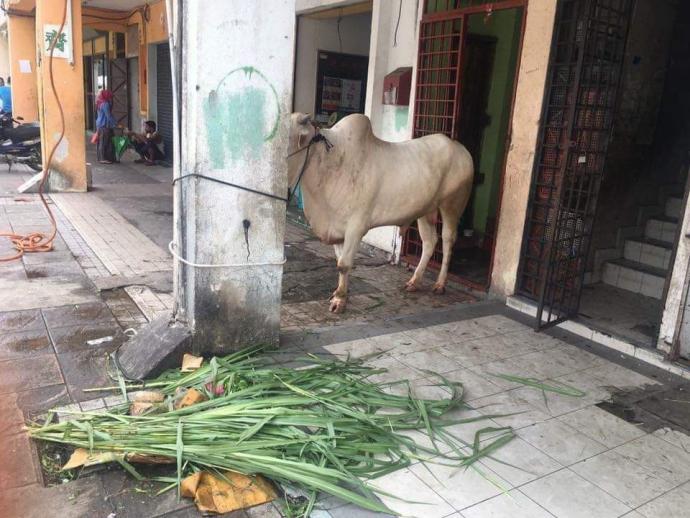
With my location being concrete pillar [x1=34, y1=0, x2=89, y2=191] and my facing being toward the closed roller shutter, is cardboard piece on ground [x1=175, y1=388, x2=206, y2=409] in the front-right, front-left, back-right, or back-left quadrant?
back-right

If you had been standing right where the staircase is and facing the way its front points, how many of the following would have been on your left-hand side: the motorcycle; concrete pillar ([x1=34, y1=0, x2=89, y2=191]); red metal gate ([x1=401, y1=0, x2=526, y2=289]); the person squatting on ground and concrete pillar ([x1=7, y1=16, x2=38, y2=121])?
0

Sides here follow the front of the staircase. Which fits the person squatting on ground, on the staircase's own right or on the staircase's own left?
on the staircase's own right

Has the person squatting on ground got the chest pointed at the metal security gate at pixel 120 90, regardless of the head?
no

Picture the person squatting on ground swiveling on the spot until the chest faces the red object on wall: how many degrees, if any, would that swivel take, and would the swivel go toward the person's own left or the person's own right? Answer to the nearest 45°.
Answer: approximately 45° to the person's own left

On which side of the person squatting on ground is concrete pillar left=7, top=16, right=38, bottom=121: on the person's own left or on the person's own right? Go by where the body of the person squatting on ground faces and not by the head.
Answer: on the person's own right

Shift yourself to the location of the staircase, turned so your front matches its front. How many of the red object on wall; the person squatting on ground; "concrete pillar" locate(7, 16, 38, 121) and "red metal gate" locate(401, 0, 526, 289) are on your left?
0

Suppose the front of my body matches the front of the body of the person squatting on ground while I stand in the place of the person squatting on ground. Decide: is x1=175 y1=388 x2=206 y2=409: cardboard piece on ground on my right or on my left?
on my left
